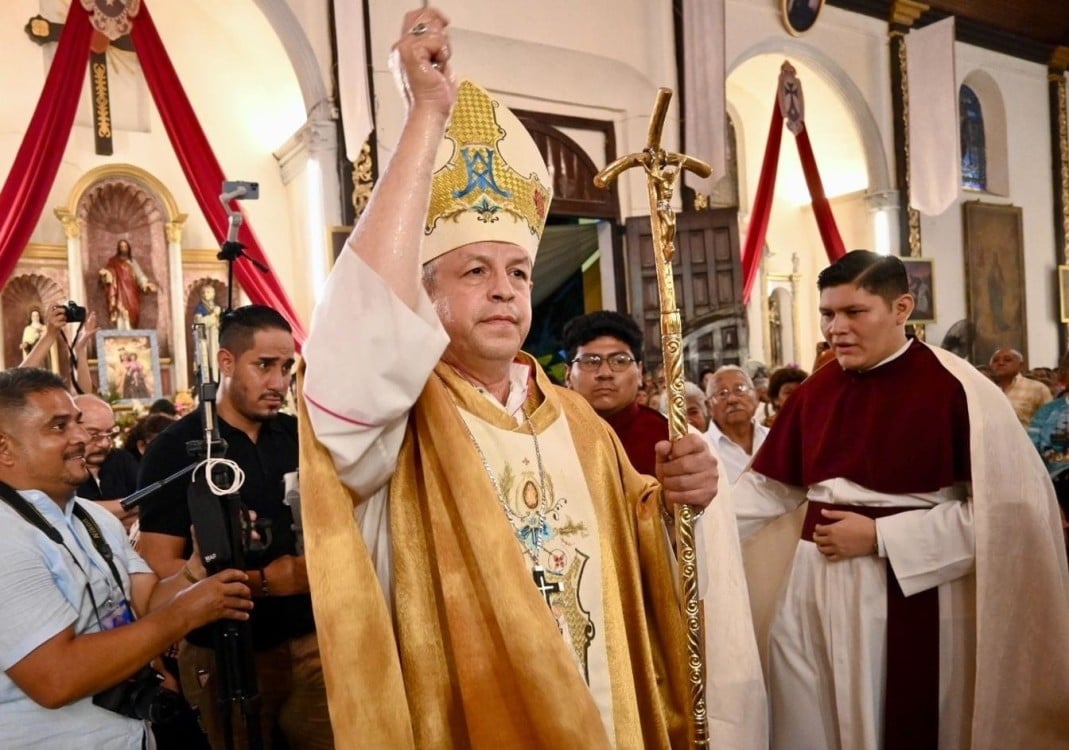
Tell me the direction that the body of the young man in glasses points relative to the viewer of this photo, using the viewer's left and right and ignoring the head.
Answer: facing the viewer

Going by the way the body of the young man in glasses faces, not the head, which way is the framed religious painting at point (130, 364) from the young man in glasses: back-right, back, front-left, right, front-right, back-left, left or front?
back-right

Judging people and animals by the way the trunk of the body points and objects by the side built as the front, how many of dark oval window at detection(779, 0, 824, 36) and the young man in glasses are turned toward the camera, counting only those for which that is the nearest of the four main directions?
2

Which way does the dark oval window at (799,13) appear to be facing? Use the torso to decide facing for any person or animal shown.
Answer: toward the camera

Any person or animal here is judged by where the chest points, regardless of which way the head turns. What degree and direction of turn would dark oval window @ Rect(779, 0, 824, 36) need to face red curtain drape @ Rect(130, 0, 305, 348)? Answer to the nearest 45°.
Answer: approximately 45° to its right

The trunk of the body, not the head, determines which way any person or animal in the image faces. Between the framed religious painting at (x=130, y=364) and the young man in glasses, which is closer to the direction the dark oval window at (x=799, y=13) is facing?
the young man in glasses

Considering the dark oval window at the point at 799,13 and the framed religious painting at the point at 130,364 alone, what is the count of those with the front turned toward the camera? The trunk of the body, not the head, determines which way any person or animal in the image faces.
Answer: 2

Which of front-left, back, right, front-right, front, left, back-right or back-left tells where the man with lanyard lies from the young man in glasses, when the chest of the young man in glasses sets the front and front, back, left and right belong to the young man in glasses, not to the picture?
front-right

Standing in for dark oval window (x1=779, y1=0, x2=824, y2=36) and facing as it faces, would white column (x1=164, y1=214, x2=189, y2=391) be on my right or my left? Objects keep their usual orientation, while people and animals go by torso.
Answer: on my right
